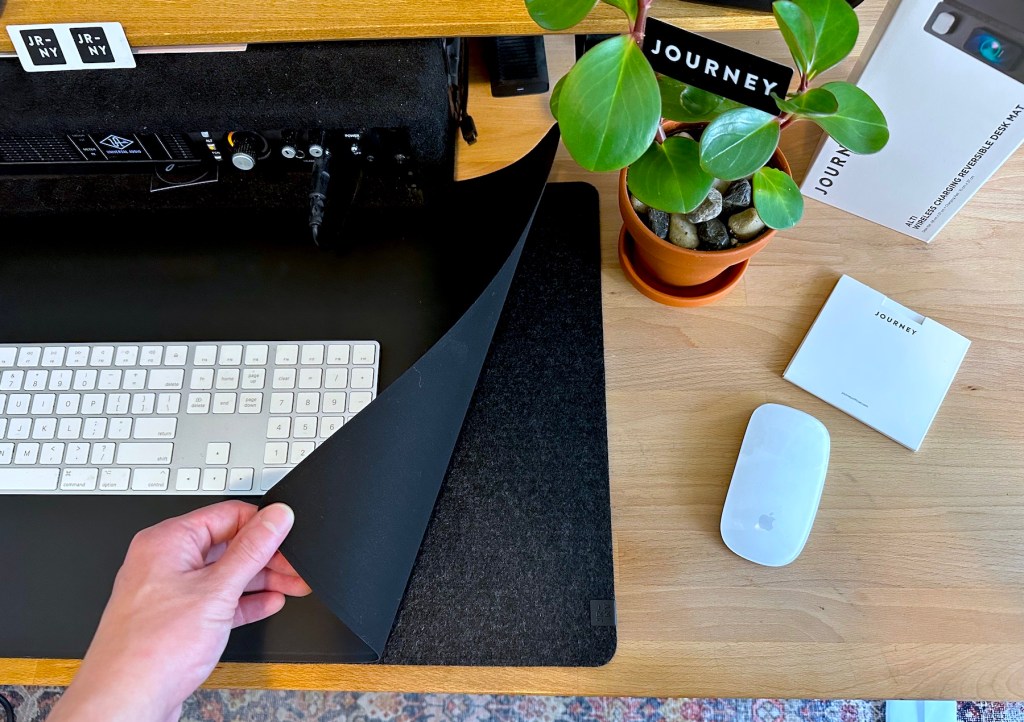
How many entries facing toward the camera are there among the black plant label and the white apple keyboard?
2

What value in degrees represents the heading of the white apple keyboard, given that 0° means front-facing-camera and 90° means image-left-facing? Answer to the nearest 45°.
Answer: approximately 0°

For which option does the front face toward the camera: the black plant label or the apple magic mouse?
the black plant label

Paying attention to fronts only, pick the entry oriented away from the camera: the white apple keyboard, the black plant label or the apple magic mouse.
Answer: the apple magic mouse

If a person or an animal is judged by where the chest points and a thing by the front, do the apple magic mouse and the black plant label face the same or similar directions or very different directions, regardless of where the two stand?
very different directions

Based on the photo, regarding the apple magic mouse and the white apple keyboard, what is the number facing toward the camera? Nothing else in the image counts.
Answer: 1

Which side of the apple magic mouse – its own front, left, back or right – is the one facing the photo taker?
back

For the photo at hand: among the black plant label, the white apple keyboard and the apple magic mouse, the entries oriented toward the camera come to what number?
2
